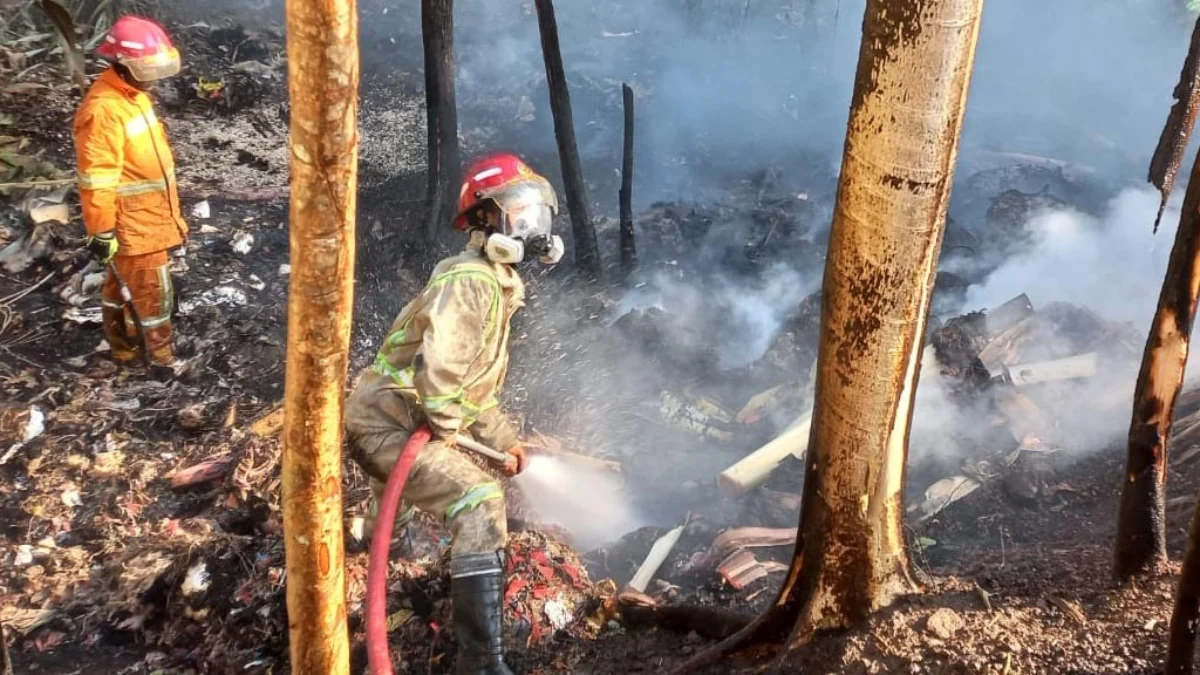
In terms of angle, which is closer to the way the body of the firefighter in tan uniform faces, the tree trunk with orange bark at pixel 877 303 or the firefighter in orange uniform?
the tree trunk with orange bark

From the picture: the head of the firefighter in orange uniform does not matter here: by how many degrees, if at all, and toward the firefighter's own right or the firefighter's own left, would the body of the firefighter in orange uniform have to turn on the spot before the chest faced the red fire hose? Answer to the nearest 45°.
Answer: approximately 45° to the firefighter's own right

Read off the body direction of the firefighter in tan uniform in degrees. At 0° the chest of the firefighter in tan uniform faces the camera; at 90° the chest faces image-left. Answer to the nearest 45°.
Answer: approximately 270°

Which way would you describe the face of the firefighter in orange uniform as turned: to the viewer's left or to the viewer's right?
to the viewer's right

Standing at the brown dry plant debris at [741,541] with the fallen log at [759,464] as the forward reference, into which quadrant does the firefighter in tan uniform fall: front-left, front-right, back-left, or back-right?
back-left

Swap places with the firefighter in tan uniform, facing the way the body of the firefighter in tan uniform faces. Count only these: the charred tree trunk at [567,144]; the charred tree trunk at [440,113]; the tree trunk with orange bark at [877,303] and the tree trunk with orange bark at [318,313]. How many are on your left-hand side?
2

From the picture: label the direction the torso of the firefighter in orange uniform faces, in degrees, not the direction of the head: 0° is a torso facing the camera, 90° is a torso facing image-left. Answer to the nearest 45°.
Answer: approximately 315°

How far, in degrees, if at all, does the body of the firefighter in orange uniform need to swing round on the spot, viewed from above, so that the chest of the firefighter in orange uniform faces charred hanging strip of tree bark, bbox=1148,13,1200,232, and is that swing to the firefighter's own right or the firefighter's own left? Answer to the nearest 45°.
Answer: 0° — they already face it

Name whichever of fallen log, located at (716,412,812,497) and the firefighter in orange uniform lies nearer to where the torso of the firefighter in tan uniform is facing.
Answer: the fallen log

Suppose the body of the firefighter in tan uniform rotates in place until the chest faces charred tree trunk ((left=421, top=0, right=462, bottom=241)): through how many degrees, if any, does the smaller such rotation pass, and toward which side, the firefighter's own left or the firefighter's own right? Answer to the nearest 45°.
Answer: approximately 90° to the firefighter's own left
